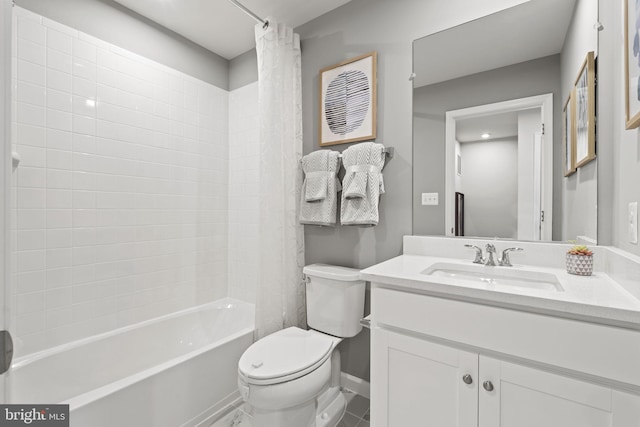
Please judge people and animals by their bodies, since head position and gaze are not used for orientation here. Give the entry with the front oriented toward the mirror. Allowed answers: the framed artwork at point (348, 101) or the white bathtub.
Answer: the white bathtub

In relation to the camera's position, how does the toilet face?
facing the viewer and to the left of the viewer

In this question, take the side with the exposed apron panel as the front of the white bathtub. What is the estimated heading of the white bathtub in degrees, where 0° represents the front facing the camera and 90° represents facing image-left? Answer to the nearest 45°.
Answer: approximately 315°

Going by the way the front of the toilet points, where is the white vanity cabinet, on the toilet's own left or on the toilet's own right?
on the toilet's own left

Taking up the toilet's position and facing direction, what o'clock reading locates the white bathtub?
The white bathtub is roughly at 2 o'clock from the toilet.

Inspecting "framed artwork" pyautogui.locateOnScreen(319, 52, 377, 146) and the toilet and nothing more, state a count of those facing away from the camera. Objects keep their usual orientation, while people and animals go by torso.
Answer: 0
